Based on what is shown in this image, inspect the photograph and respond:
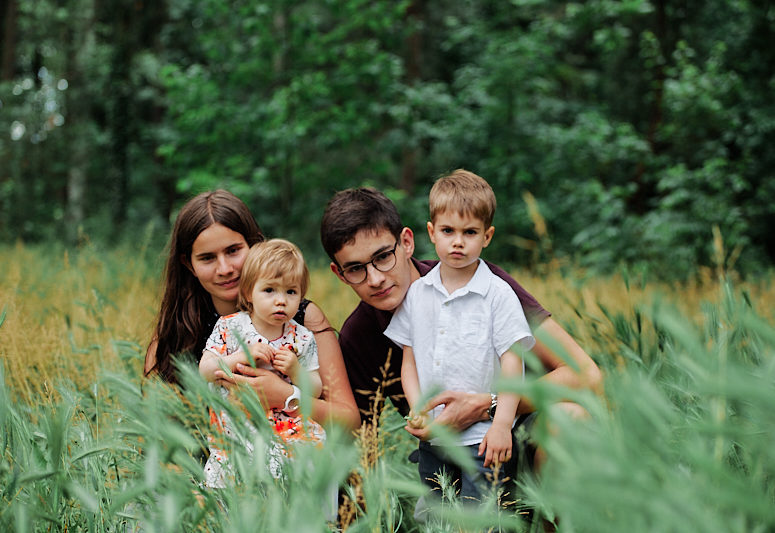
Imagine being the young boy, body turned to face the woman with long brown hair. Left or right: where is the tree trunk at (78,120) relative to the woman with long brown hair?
right

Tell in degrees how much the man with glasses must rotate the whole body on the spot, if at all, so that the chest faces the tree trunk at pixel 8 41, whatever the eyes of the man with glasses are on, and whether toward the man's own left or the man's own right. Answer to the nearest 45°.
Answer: approximately 135° to the man's own right

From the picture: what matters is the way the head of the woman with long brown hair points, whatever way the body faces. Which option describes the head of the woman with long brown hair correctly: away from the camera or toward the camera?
toward the camera

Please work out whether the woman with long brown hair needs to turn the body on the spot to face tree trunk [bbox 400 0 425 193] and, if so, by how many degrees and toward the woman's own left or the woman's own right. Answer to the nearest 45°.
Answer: approximately 180°

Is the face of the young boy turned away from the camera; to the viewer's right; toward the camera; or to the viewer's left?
toward the camera

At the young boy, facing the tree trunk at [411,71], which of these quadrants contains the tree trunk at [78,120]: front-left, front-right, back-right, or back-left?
front-left

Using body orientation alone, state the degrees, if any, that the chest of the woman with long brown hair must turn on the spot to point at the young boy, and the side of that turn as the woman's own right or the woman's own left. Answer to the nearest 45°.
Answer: approximately 45° to the woman's own left

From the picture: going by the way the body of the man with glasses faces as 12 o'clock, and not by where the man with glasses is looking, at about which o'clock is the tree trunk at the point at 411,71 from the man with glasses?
The tree trunk is roughly at 6 o'clock from the man with glasses.

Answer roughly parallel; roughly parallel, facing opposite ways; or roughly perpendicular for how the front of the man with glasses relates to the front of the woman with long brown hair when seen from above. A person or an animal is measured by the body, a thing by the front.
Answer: roughly parallel

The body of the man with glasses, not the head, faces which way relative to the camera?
toward the camera

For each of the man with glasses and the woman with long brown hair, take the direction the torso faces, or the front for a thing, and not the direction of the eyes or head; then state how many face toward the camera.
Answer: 2

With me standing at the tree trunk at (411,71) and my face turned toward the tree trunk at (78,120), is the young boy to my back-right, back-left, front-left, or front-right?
back-left
